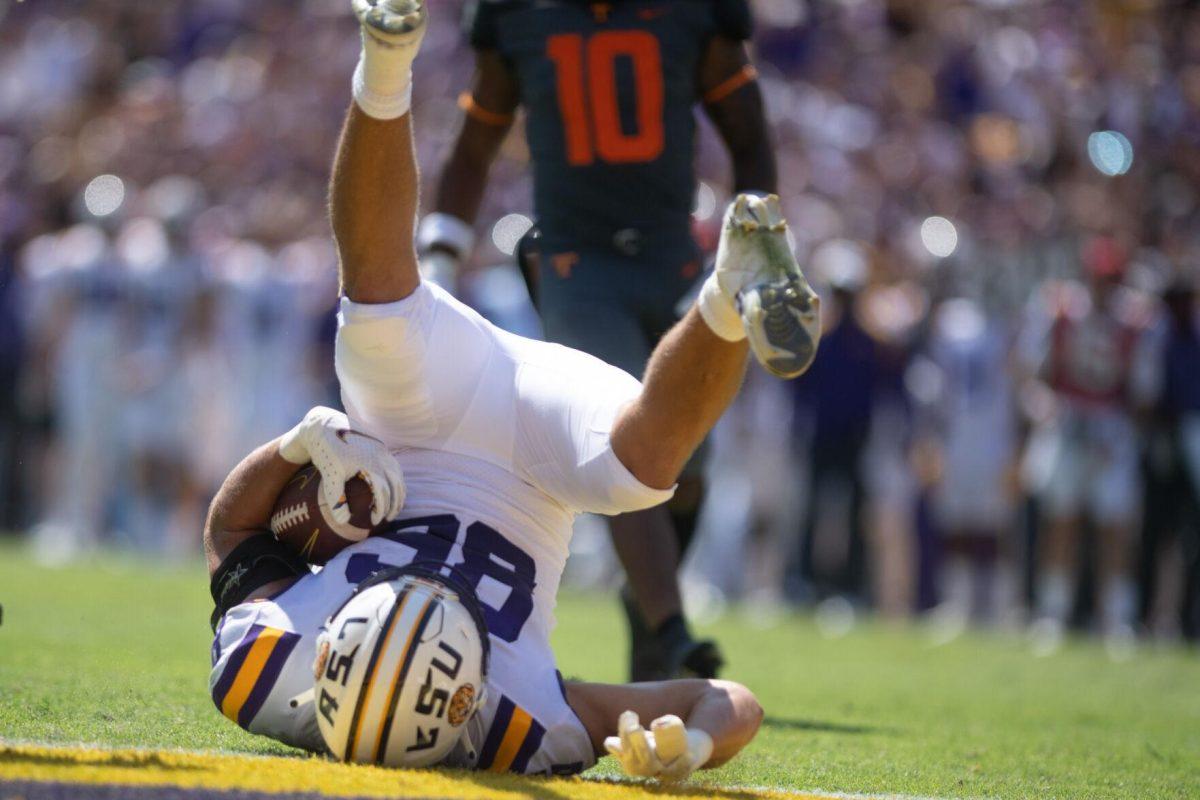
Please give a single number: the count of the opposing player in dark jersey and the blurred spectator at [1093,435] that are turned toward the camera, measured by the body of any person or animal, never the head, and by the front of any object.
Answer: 2

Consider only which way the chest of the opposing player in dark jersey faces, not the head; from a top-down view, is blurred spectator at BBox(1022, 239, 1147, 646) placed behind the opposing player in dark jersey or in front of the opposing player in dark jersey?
behind

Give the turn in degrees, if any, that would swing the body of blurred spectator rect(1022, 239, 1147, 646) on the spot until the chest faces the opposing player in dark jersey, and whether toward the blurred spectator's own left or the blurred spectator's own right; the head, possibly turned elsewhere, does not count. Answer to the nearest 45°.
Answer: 0° — they already face them

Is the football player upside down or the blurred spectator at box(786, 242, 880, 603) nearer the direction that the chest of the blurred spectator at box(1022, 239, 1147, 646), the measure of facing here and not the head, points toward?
the football player upside down

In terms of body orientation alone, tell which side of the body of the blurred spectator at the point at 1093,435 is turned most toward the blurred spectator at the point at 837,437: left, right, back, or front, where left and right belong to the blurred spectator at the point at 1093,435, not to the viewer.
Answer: right

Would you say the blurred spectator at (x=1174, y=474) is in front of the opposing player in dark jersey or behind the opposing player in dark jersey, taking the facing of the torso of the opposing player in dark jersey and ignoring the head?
behind

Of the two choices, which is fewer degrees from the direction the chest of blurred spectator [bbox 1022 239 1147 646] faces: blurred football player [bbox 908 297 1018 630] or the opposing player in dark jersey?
the opposing player in dark jersey

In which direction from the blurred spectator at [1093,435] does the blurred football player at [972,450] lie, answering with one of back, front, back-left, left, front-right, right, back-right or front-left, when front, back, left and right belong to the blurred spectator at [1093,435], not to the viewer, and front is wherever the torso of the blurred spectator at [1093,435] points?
back-right

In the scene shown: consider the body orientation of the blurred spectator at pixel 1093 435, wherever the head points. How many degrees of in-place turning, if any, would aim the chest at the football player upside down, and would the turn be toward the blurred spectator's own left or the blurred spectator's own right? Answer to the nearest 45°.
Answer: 0° — they already face them
